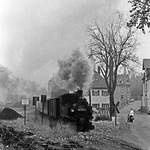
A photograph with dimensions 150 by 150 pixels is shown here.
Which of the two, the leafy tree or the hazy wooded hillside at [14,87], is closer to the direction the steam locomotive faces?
the leafy tree

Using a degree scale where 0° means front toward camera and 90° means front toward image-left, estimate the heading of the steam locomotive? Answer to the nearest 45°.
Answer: approximately 315°

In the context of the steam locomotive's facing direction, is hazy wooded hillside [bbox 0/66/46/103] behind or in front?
behind

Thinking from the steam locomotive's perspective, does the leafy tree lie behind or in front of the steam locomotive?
in front
